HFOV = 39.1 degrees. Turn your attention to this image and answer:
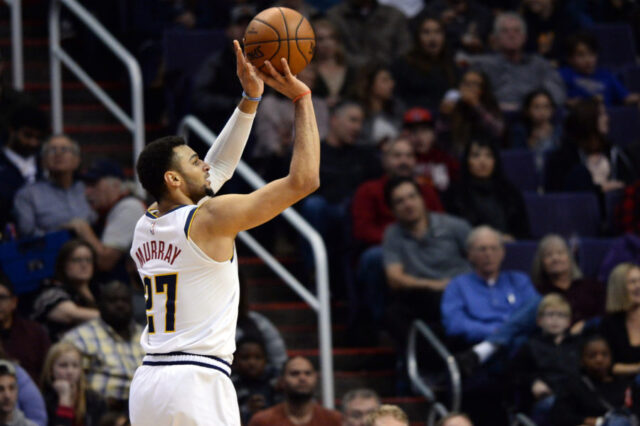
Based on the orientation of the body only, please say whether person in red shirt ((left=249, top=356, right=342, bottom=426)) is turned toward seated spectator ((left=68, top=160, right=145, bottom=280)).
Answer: no

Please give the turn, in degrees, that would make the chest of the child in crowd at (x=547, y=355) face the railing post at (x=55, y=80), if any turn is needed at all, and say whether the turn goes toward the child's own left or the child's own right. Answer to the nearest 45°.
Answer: approximately 90° to the child's own right

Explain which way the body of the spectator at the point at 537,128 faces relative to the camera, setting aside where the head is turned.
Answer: toward the camera

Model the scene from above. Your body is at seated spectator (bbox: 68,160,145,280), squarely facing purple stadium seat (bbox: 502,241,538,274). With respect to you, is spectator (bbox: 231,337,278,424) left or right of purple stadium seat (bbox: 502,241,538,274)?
right

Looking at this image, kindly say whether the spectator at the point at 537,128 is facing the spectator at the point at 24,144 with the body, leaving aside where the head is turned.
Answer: no

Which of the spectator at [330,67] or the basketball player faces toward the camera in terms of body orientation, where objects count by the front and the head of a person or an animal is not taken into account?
the spectator

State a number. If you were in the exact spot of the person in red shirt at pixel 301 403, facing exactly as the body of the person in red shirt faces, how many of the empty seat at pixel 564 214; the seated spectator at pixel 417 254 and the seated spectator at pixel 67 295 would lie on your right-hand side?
1

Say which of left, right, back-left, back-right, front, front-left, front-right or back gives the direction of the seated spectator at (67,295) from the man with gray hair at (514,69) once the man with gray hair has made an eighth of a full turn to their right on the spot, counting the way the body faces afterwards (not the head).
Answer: front

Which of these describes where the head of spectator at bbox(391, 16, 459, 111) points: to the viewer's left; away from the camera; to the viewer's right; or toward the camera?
toward the camera

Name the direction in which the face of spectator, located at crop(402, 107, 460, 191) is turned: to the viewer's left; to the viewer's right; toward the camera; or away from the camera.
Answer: toward the camera

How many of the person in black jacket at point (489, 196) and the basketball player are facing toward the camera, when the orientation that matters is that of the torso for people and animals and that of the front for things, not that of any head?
1

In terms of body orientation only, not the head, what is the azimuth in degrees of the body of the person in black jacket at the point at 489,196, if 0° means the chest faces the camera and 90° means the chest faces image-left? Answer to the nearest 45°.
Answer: approximately 0°

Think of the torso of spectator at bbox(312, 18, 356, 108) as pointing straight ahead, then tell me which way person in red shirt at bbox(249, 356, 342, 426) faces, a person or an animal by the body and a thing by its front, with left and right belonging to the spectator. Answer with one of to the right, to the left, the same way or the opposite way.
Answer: the same way

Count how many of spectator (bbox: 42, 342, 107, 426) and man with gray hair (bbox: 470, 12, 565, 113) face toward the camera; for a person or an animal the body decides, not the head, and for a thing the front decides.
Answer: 2

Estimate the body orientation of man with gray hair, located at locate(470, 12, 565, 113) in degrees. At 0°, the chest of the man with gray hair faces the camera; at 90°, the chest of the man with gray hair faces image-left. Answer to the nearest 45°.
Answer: approximately 0°

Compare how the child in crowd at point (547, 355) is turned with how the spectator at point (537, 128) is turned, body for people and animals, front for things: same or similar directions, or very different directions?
same or similar directions
